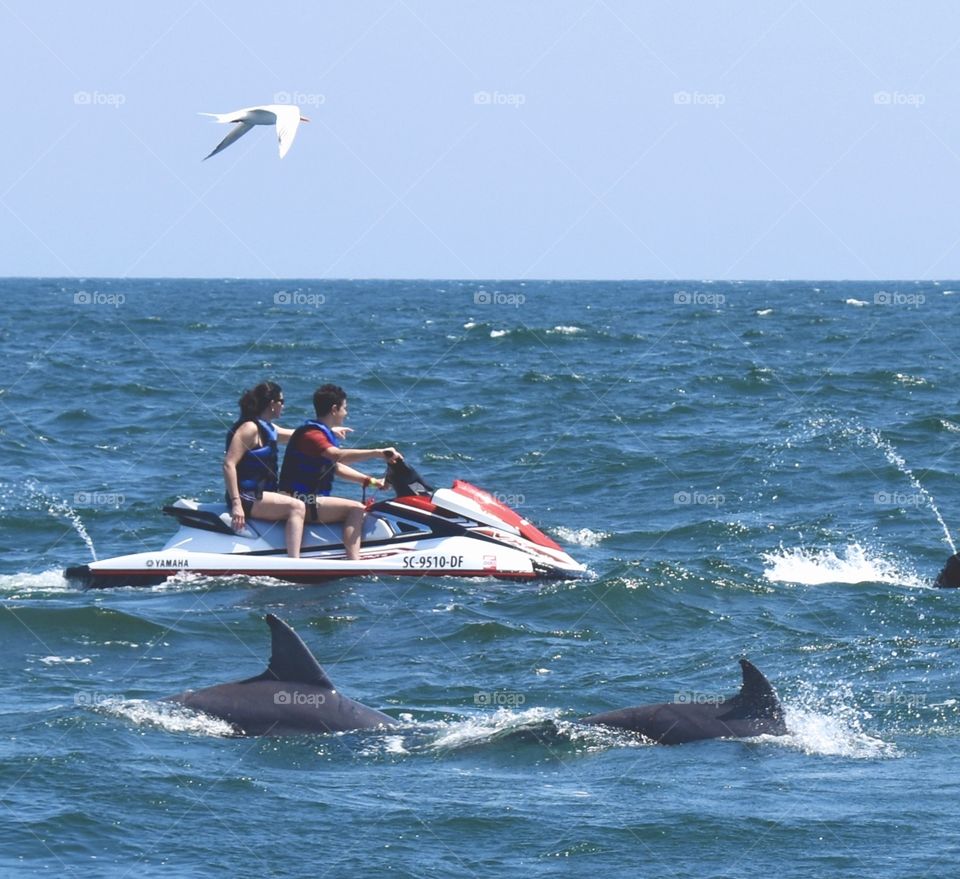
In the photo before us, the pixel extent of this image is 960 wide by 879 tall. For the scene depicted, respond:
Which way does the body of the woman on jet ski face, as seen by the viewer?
to the viewer's right

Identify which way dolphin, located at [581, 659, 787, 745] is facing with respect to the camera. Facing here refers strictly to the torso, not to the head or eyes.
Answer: to the viewer's right

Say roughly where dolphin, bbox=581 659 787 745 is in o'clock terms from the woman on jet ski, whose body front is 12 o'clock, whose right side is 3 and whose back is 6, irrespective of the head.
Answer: The dolphin is roughly at 2 o'clock from the woman on jet ski.

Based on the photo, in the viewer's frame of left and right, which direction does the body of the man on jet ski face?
facing to the right of the viewer

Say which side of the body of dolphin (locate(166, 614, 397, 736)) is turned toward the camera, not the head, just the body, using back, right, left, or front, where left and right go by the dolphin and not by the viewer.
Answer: right

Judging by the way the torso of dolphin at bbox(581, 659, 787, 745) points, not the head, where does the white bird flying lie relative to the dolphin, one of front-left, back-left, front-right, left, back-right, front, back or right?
back-left

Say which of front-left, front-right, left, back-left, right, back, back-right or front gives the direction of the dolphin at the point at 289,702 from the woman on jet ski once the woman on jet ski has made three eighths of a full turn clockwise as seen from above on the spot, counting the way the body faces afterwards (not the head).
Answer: front-left

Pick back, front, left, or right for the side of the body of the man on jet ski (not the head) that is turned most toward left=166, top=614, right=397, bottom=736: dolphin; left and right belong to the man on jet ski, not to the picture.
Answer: right

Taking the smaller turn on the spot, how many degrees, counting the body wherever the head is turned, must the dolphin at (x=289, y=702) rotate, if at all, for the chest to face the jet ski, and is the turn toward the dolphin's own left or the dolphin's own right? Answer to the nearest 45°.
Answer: approximately 90° to the dolphin's own left

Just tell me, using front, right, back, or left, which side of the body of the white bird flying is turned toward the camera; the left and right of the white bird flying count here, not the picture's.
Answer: right
